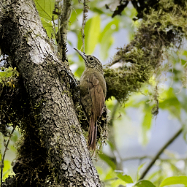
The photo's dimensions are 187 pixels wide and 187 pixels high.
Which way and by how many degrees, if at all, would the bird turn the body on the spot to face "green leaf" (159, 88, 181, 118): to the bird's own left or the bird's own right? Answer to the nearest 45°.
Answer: approximately 135° to the bird's own right

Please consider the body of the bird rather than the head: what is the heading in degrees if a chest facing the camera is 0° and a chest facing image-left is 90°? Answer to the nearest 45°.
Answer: approximately 90°

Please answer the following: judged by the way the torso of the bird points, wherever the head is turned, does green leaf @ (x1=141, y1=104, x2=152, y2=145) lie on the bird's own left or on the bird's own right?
on the bird's own right
